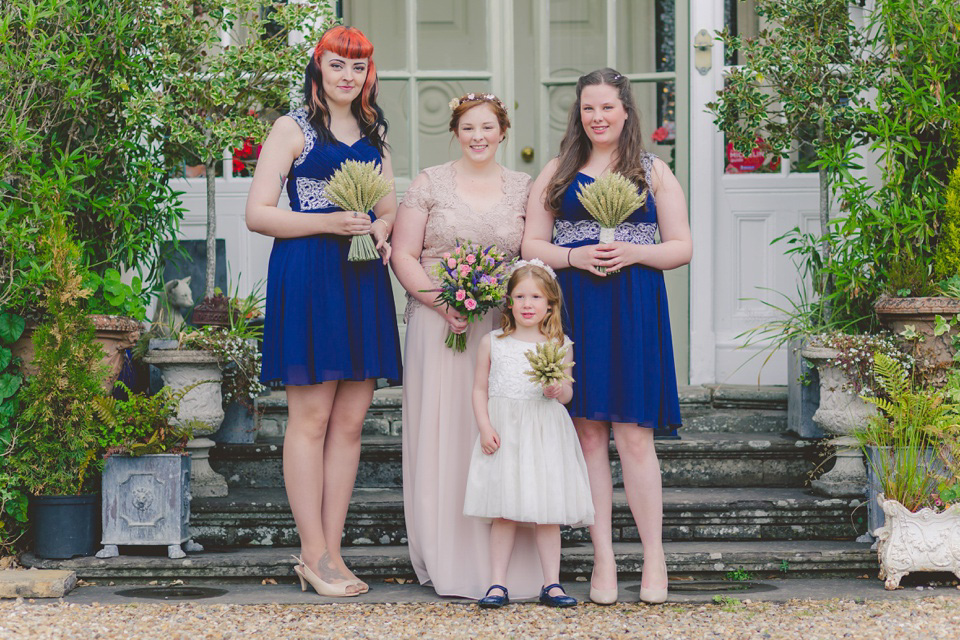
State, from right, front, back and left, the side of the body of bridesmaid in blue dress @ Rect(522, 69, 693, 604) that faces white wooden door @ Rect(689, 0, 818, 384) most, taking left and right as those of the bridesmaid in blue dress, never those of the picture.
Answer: back

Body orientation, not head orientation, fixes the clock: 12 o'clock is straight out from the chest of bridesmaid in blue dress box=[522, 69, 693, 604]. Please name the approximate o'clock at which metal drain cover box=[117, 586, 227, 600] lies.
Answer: The metal drain cover is roughly at 3 o'clock from the bridesmaid in blue dress.

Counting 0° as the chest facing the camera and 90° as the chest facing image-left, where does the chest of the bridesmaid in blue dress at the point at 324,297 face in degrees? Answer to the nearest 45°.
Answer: approximately 315°

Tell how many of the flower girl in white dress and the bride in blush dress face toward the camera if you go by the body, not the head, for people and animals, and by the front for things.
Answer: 2

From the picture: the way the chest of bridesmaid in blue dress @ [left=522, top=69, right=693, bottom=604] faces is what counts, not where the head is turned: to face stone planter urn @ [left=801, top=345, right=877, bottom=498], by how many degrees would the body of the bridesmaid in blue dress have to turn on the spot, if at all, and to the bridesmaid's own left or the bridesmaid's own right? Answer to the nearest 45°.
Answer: approximately 135° to the bridesmaid's own left

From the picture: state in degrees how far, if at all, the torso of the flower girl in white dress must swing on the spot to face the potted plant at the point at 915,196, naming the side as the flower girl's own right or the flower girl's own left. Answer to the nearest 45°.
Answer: approximately 135° to the flower girl's own left

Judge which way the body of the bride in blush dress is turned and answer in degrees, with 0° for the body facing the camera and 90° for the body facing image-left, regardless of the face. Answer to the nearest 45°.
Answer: approximately 0°
